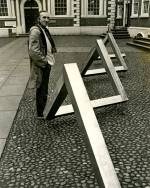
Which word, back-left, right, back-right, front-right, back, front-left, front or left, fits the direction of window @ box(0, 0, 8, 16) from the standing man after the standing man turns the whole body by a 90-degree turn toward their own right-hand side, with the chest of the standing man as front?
back-right

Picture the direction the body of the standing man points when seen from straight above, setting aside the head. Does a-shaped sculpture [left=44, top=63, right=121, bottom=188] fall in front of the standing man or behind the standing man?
in front

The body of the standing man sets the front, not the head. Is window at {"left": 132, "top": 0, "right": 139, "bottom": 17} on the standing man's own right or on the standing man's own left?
on the standing man's own left

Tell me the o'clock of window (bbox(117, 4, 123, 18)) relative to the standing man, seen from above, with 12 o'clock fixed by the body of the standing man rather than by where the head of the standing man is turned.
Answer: The window is roughly at 8 o'clock from the standing man.

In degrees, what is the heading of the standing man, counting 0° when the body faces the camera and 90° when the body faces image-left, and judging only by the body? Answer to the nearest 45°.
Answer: approximately 315°
